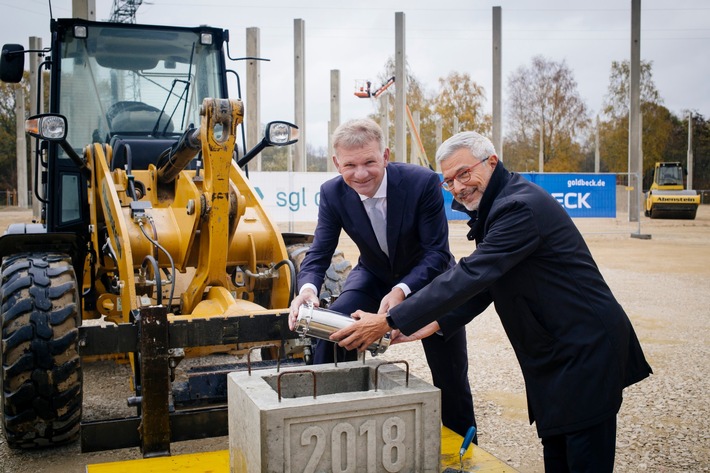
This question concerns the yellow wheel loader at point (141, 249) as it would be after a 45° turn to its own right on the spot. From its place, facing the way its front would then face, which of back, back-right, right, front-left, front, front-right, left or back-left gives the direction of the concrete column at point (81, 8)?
back-right

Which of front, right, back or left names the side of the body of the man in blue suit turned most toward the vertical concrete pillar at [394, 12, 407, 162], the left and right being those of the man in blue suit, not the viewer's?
back

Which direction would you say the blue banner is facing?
toward the camera

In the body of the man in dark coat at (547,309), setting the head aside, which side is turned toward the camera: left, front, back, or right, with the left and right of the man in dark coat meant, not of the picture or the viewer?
left

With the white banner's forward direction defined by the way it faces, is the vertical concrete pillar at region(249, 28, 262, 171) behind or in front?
behind

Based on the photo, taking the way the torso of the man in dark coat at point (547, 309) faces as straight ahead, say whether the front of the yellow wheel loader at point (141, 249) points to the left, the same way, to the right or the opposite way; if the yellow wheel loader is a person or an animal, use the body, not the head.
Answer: to the left

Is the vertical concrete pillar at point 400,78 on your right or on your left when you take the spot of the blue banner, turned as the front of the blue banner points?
on your right

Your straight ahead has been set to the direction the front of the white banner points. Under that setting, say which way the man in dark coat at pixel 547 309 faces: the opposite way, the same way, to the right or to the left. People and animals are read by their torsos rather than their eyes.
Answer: to the right

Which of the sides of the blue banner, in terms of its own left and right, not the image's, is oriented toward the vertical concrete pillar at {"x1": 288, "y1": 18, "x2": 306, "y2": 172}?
right

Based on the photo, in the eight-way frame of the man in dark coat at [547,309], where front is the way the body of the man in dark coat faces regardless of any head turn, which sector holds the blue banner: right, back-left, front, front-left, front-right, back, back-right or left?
right

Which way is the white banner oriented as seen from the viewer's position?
toward the camera

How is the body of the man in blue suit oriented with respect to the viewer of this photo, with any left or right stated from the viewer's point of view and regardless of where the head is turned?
facing the viewer

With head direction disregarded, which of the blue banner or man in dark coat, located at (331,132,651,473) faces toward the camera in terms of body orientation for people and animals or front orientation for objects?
the blue banner
